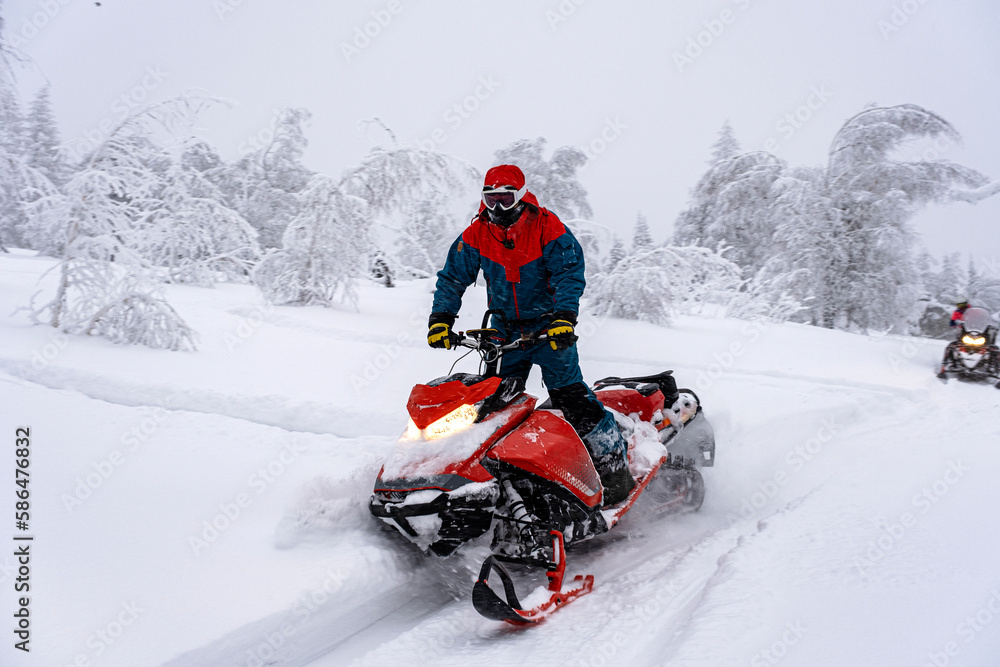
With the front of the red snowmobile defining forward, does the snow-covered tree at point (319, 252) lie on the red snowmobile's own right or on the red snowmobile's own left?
on the red snowmobile's own right

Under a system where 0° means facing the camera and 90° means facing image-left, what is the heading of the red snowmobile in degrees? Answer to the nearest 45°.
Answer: approximately 45°

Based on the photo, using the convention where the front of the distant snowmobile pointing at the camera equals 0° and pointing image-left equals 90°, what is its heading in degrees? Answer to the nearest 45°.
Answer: approximately 0°

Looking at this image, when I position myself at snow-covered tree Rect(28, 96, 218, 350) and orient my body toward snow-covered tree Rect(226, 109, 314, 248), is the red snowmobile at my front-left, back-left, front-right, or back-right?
back-right

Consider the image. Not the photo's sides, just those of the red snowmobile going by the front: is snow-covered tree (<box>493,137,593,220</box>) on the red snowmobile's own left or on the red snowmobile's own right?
on the red snowmobile's own right

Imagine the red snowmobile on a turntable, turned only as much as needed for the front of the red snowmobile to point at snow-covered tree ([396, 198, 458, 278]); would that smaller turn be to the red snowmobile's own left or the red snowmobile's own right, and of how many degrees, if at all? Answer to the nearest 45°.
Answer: approximately 135° to the red snowmobile's own right

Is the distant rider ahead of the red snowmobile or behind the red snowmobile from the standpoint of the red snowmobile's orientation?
behind

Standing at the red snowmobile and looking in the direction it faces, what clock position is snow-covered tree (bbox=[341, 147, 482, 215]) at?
The snow-covered tree is roughly at 4 o'clock from the red snowmobile.

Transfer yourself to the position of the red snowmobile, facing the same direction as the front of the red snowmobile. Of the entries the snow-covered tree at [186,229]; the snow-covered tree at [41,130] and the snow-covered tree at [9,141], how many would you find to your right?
3
